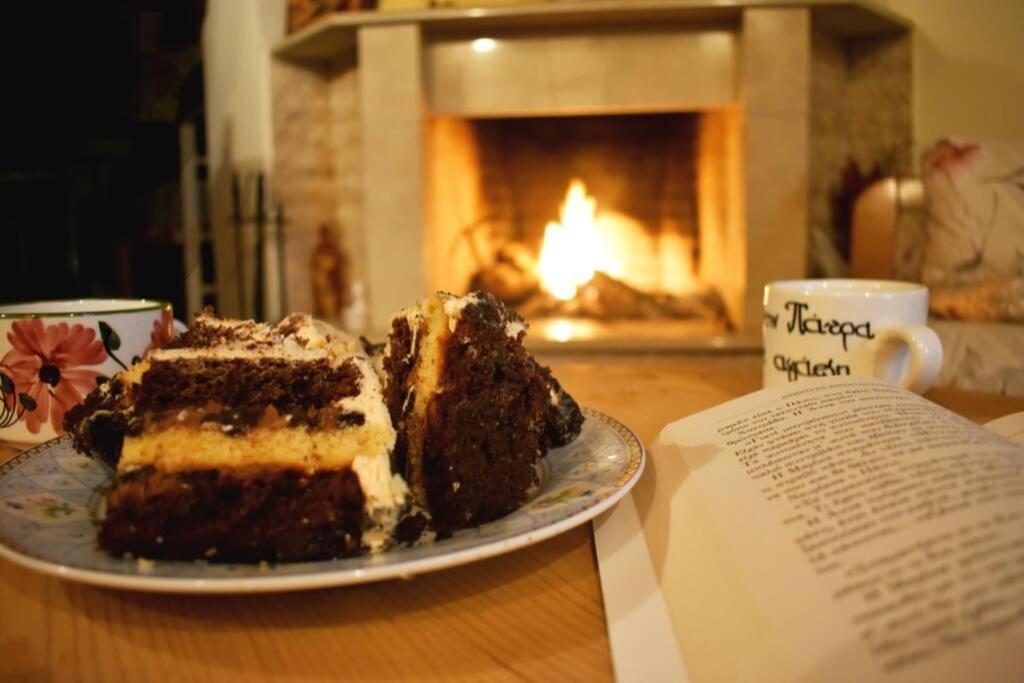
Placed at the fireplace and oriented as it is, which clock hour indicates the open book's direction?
The open book is roughly at 12 o'clock from the fireplace.

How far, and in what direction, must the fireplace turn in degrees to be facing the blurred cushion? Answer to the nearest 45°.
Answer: approximately 45° to its left

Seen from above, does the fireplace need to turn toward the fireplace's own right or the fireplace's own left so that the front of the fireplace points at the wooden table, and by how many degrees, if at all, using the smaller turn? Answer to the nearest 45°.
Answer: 0° — it already faces it

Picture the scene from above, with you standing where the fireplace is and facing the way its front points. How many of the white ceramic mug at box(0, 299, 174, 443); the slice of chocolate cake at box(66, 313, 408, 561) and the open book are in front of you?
3

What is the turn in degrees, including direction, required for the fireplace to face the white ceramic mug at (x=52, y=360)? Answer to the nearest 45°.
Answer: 0° — it already faces it

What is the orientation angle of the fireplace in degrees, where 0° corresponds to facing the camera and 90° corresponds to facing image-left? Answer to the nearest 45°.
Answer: approximately 0°

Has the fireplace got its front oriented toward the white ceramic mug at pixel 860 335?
yes

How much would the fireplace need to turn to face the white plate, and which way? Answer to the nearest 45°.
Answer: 0° — it already faces it
